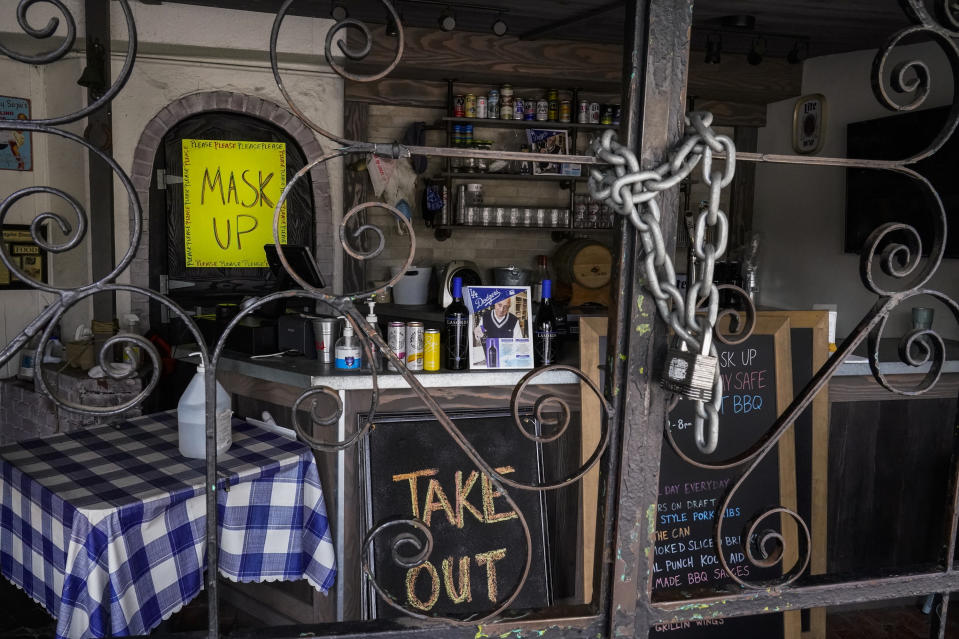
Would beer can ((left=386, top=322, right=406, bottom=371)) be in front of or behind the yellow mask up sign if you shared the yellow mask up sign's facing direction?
in front

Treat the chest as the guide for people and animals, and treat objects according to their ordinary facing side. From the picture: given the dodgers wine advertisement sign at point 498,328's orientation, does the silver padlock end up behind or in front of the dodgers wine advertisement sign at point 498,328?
in front

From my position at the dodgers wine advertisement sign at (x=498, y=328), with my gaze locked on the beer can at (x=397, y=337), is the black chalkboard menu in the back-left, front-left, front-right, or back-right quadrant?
back-left

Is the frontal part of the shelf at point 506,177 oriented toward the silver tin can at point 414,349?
yes

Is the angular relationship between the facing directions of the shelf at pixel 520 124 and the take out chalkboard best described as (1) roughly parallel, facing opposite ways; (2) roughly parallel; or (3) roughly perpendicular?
roughly parallel

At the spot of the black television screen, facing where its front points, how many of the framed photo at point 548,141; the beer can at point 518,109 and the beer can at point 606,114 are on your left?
0

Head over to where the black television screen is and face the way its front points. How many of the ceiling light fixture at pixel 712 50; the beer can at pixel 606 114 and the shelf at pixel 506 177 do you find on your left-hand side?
0

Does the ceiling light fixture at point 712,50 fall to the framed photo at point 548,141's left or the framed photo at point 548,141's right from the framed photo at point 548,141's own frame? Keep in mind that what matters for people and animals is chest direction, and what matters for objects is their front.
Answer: on its left

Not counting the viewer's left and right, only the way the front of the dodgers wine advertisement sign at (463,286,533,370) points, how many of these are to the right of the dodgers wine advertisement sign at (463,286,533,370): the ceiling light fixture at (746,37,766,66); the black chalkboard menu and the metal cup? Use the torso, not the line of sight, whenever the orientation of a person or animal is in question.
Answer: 1

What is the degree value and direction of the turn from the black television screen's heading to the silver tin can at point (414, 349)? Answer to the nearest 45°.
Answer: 0° — it already faces it

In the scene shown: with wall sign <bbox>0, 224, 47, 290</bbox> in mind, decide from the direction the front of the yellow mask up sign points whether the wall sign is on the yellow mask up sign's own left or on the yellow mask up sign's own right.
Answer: on the yellow mask up sign's own right

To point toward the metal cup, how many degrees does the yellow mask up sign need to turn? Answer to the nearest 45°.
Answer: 0° — it already faces it

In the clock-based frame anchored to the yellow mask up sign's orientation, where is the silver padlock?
The silver padlock is roughly at 12 o'clock from the yellow mask up sign.

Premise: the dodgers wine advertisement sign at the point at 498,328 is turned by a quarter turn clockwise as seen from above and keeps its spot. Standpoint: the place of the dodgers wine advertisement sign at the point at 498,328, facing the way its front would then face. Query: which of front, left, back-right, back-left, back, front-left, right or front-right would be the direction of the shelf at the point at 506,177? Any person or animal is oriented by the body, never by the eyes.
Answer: right

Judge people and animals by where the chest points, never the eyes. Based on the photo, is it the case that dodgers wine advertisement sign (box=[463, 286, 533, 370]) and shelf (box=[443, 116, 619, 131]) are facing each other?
no

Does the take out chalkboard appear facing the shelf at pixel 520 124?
no

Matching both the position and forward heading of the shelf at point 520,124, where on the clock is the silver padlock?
The silver padlock is roughly at 12 o'clock from the shelf.

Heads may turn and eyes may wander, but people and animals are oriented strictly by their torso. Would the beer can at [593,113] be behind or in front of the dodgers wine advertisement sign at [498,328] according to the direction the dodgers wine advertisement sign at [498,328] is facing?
behind

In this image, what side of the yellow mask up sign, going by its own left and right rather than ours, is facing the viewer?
front

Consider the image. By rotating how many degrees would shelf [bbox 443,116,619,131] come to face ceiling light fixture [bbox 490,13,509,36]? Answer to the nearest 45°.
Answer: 0° — it already faces it

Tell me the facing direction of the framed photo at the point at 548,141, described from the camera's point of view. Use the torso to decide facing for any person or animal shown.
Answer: facing the viewer

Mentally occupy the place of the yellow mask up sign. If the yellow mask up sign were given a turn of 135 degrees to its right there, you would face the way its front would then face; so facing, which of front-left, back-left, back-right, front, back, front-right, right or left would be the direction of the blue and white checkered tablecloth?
back-left
